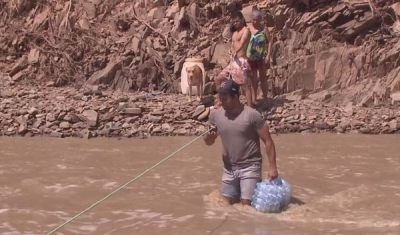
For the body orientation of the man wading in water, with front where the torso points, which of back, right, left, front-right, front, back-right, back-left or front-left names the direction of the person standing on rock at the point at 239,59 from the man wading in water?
back-right

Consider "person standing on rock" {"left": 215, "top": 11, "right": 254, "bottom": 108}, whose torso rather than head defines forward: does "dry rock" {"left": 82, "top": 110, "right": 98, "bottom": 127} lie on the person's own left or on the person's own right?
on the person's own right

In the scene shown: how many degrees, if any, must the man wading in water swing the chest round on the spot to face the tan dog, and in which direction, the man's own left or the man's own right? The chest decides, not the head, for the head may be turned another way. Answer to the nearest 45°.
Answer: approximately 135° to the man's own right

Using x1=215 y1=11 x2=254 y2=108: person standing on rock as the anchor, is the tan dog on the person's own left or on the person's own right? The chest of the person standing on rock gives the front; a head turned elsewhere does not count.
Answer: on the person's own right

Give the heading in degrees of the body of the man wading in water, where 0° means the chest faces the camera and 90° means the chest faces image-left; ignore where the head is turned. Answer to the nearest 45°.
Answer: approximately 45°

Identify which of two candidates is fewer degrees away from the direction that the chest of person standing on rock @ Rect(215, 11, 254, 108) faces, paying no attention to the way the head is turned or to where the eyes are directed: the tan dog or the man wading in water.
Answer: the man wading in water

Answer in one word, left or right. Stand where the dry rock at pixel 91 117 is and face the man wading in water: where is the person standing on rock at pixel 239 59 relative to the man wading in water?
left
